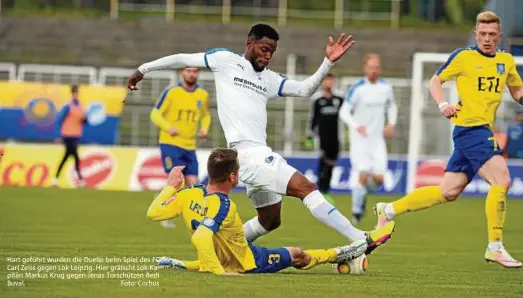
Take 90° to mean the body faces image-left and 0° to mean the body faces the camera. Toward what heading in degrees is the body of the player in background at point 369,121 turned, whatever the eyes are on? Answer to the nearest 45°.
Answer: approximately 0°

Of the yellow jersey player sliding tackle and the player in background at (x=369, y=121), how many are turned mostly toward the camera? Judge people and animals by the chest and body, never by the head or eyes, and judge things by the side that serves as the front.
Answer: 1

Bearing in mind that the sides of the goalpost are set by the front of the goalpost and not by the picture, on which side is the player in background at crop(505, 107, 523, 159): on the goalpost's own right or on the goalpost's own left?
on the goalpost's own left

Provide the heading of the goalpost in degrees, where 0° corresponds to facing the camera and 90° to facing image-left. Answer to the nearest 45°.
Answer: approximately 0°

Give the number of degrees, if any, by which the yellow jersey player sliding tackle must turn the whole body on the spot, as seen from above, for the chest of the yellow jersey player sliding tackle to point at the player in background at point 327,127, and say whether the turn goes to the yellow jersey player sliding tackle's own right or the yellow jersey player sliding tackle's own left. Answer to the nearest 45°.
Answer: approximately 45° to the yellow jersey player sliding tackle's own left

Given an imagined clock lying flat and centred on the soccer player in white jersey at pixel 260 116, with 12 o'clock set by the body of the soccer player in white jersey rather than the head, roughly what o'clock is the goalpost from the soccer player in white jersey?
The goalpost is roughly at 8 o'clock from the soccer player in white jersey.
